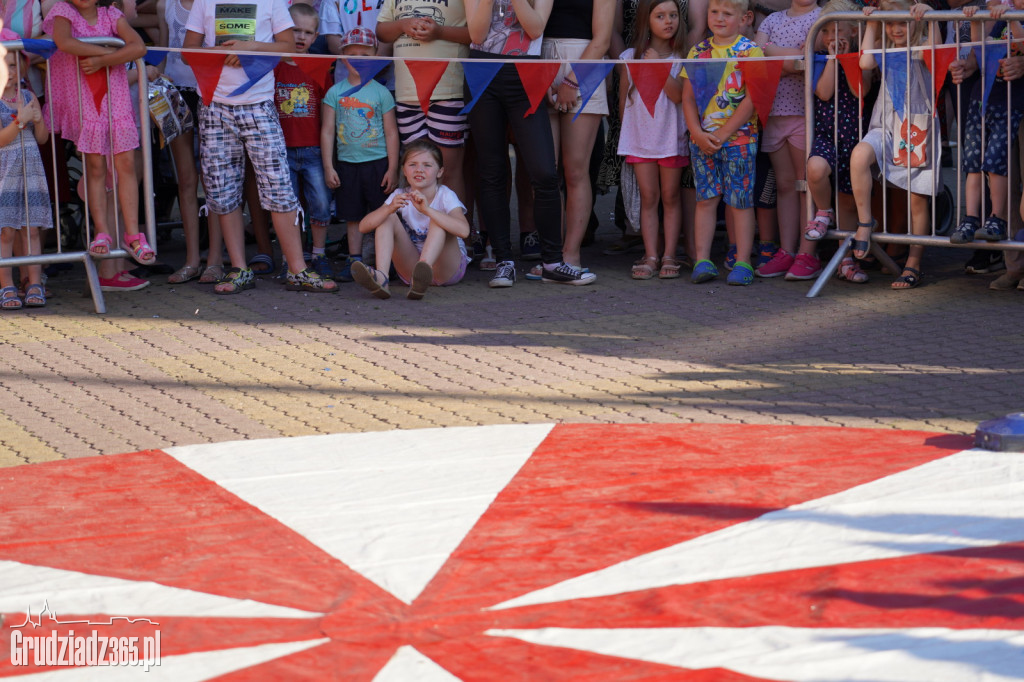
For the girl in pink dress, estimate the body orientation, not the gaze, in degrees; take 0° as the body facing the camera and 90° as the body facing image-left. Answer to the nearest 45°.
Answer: approximately 0°

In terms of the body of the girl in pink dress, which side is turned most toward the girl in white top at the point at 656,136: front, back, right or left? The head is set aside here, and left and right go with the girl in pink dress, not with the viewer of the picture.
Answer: left

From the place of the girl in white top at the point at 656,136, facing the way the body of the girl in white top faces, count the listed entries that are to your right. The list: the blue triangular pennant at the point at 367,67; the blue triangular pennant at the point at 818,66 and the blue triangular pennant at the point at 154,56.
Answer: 2

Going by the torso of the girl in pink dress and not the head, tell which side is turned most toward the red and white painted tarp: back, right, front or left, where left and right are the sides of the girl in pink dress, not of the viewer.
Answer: front

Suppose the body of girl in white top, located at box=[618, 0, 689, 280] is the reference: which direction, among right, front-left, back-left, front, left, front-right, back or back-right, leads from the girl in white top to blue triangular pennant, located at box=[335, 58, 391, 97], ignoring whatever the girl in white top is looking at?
right

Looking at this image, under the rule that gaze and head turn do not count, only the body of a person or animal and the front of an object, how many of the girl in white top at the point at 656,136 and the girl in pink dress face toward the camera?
2

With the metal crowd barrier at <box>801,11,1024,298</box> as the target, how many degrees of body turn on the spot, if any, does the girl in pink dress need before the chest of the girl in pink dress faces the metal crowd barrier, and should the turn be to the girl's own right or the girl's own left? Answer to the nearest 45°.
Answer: approximately 90° to the girl's own left

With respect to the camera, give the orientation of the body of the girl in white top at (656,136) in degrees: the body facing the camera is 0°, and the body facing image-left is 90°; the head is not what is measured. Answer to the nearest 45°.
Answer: approximately 0°

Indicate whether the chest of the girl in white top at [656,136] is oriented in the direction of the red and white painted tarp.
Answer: yes
